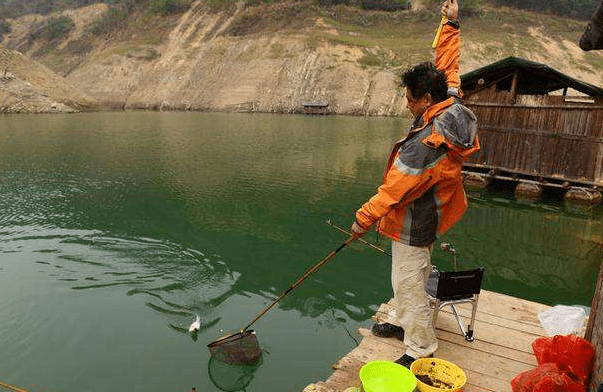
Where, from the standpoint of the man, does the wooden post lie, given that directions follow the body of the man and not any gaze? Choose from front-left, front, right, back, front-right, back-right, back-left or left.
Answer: back

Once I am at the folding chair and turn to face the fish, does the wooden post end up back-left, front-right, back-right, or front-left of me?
back-left

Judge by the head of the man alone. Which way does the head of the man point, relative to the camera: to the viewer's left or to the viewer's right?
to the viewer's left

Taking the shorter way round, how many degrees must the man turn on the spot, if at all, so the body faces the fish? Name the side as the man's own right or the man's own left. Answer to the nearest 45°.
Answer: approximately 45° to the man's own right

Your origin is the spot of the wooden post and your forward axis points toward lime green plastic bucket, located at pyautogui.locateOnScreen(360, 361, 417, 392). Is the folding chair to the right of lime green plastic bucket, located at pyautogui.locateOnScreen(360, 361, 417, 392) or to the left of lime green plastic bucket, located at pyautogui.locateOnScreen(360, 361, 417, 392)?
right

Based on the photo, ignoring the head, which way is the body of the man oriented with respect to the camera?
to the viewer's left
